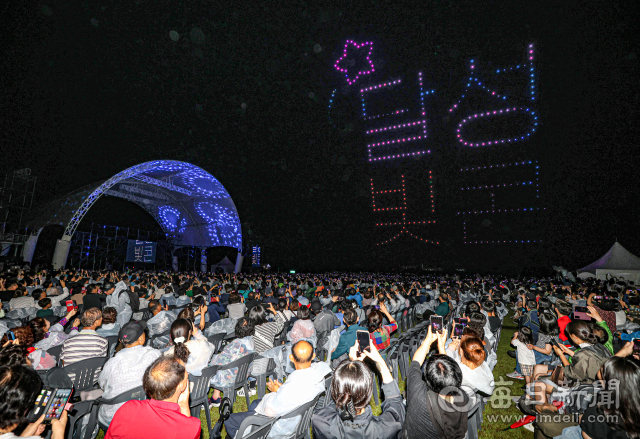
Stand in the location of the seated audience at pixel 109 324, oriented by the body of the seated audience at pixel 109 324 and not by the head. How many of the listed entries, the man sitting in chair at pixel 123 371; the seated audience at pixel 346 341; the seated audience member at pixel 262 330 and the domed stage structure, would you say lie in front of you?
1

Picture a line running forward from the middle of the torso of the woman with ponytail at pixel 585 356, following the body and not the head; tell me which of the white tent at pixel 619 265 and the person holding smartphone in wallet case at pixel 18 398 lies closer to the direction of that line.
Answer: the white tent

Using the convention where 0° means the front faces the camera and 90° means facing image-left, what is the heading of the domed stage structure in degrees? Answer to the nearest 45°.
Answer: approximately 315°

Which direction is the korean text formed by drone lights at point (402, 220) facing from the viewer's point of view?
toward the camera

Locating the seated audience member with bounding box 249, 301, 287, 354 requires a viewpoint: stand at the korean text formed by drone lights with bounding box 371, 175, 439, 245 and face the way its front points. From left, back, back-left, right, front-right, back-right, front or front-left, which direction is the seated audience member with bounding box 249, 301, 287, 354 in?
front

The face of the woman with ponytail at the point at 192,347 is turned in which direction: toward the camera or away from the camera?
away from the camera

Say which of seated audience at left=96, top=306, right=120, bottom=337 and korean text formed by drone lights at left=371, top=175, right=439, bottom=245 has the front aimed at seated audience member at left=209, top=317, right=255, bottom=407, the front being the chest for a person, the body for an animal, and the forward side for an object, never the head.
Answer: the korean text formed by drone lights

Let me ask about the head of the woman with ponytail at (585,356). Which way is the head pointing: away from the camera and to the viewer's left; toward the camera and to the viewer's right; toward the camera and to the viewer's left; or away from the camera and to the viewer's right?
away from the camera and to the viewer's left

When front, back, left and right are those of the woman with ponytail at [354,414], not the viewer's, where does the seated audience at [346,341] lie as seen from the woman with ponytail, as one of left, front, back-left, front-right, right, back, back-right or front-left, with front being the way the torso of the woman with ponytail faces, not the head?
front

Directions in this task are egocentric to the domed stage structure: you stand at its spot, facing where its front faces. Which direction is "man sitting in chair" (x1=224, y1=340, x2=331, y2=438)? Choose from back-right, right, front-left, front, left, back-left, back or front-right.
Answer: front-right

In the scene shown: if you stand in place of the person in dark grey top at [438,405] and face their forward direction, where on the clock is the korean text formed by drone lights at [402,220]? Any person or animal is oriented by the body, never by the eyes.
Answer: The korean text formed by drone lights is roughly at 12 o'clock from the person in dark grey top.

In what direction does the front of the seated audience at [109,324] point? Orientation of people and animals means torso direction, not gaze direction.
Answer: away from the camera

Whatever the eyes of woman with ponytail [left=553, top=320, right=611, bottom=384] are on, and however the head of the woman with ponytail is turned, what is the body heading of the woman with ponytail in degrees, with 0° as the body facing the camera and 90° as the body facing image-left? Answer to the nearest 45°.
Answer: approximately 135°

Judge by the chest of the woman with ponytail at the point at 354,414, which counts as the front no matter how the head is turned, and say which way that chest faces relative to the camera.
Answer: away from the camera

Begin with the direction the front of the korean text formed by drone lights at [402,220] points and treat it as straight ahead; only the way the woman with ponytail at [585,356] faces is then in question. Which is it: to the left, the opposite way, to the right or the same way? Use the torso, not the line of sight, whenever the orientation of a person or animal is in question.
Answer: the opposite way

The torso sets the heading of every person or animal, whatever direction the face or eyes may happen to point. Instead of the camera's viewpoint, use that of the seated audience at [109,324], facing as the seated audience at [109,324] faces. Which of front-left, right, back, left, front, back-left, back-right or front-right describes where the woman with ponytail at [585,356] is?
back-right

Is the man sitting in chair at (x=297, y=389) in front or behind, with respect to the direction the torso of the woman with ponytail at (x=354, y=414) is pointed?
in front

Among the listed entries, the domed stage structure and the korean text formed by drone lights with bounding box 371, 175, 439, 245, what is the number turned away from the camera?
0
